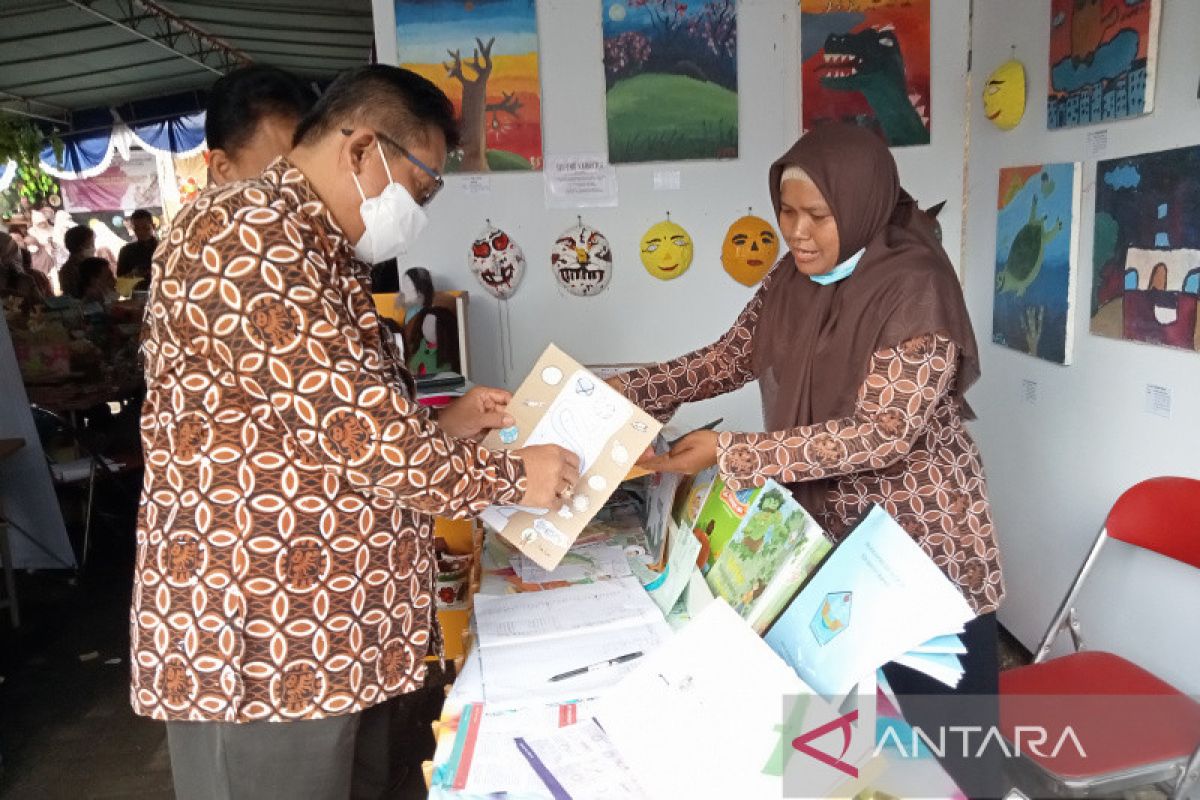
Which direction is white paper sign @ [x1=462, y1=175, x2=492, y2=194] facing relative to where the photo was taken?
toward the camera

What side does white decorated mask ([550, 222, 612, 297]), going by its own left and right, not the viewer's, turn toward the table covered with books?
front

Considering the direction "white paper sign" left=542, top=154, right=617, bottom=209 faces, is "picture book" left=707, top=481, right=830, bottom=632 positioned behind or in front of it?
in front

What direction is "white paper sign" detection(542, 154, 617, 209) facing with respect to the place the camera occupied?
facing the viewer

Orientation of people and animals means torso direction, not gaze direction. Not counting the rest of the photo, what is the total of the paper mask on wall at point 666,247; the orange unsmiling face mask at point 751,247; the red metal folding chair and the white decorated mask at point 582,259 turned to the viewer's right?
0

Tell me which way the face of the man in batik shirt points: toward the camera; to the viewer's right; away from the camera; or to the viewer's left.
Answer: to the viewer's right

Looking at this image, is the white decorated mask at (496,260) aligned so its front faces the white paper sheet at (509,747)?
yes

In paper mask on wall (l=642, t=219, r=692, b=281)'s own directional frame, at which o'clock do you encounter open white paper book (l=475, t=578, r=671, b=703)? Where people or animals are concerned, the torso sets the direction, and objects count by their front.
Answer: The open white paper book is roughly at 12 o'clock from the paper mask on wall.

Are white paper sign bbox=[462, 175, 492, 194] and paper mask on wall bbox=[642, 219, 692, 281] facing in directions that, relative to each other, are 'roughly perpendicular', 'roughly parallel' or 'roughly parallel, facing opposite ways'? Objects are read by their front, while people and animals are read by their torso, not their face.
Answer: roughly parallel

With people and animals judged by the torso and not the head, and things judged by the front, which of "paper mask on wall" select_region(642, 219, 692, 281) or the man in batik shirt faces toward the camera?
the paper mask on wall

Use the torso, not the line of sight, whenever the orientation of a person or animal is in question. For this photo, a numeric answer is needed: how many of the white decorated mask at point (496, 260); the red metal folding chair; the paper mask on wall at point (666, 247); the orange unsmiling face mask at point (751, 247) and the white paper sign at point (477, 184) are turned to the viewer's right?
0

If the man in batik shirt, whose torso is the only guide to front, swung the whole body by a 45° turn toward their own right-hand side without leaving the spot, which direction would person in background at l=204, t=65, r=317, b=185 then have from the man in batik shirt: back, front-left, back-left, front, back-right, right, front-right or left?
back-left

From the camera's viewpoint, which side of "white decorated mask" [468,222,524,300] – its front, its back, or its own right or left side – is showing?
front

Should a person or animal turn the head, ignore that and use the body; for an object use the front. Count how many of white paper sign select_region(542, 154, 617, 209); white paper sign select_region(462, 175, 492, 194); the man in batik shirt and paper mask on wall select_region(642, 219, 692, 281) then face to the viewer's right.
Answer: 1

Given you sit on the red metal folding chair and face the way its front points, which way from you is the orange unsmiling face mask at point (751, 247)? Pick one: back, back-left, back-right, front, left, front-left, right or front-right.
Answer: right

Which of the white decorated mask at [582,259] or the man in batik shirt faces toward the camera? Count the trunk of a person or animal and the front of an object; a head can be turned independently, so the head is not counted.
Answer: the white decorated mask
